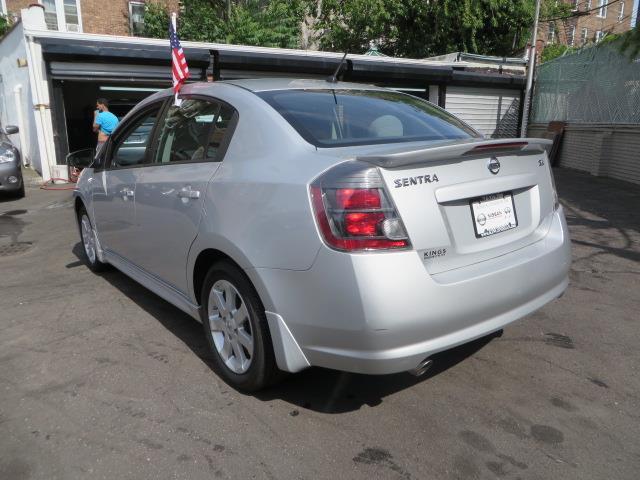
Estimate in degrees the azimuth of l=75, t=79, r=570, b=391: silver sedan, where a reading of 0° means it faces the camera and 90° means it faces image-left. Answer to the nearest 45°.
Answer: approximately 135°

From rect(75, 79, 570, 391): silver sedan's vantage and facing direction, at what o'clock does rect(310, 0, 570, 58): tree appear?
The tree is roughly at 2 o'clock from the silver sedan.

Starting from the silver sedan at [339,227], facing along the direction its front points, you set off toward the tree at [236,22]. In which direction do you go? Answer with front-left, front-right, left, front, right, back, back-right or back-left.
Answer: front-right
